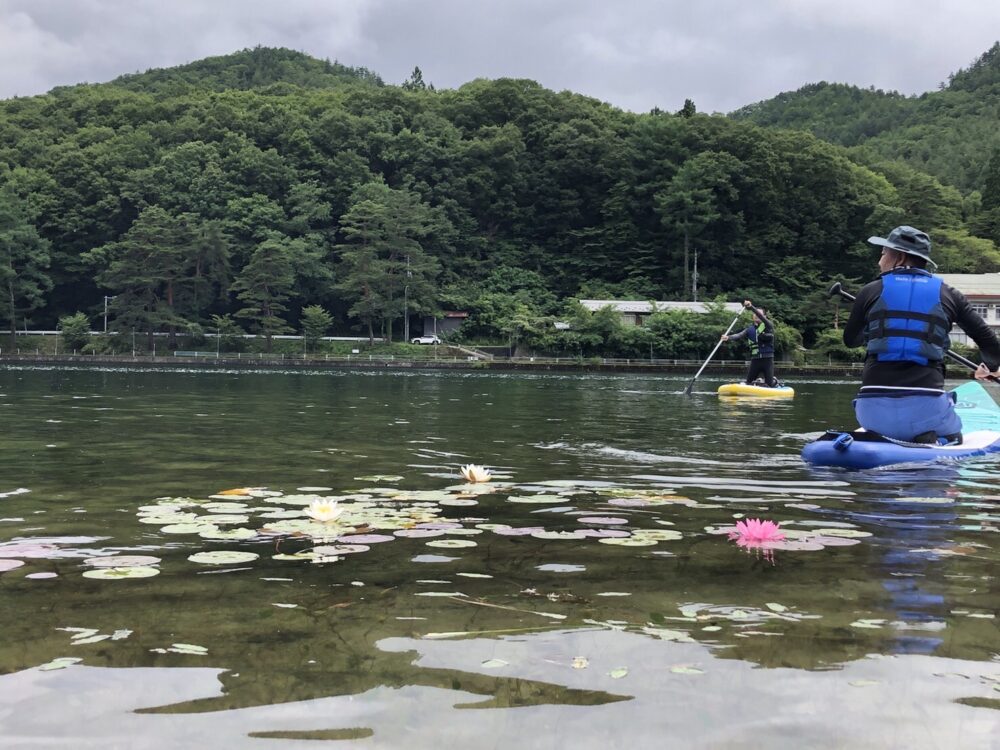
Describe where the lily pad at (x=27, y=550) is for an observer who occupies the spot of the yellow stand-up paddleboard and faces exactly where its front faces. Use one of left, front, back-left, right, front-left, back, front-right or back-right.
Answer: left

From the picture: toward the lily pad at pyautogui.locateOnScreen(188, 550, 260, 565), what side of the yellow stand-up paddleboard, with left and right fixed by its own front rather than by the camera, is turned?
left

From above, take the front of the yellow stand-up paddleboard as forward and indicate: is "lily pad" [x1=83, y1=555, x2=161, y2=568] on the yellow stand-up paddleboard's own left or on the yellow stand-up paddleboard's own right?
on the yellow stand-up paddleboard's own left

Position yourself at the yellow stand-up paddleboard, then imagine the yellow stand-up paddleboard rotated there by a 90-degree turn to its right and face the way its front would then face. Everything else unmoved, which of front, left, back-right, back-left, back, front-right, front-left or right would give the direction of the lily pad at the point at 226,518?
back

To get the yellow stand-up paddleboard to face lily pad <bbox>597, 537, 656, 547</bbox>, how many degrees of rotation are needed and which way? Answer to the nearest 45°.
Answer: approximately 90° to its left

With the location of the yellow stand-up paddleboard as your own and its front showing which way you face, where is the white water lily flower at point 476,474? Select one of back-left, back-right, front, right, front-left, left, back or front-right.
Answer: left

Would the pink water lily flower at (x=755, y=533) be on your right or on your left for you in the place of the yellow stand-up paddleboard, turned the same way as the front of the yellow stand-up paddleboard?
on your left

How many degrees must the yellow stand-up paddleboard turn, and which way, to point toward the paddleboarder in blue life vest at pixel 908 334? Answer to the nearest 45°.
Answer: approximately 90° to its left

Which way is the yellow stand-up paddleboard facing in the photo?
to the viewer's left

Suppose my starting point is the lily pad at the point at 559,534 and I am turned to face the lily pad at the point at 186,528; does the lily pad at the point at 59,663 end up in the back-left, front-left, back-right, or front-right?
front-left

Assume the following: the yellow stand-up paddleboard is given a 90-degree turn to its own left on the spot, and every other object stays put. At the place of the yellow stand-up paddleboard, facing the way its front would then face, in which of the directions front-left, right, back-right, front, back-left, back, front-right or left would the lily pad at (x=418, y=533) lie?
front
